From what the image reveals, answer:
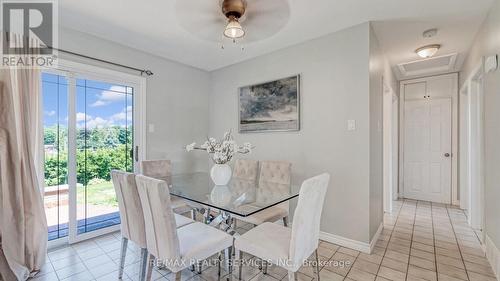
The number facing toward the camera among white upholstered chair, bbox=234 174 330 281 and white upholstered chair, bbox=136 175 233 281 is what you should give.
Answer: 0

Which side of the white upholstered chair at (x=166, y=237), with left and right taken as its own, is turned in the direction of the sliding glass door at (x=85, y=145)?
left

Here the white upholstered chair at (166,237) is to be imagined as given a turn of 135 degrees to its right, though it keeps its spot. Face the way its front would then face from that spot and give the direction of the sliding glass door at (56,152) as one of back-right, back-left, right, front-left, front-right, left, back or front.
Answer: back-right

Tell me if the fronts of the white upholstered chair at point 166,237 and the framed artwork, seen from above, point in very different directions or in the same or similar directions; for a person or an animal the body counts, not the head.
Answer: very different directions

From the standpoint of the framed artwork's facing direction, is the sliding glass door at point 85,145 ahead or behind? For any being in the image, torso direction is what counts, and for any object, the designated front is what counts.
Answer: ahead

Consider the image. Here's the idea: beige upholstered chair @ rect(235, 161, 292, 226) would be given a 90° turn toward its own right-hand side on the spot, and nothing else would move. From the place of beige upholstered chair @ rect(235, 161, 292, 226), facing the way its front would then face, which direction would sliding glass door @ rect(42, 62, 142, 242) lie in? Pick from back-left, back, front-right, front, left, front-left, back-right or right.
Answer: front-left

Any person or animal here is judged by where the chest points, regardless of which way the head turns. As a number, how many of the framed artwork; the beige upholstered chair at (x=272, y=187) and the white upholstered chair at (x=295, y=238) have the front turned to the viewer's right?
0

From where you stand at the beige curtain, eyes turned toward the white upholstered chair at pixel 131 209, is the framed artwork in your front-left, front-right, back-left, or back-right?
front-left

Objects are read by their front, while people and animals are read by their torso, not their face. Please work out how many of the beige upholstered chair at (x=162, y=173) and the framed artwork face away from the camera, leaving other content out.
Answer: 0

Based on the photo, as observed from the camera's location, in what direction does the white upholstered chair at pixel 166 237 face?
facing away from the viewer and to the right of the viewer

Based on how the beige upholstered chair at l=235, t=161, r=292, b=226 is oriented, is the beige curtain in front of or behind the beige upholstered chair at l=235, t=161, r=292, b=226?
in front

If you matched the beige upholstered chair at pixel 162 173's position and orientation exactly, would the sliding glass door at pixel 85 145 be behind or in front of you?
behind

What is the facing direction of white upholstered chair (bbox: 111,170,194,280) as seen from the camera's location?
facing away from the viewer and to the right of the viewer

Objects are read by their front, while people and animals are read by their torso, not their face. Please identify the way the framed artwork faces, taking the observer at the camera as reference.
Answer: facing the viewer and to the left of the viewer

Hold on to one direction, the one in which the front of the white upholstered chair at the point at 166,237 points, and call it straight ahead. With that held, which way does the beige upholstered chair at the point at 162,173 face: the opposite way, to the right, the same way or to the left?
to the right

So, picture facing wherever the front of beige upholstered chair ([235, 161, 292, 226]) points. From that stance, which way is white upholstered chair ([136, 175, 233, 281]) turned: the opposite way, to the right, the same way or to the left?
the opposite way

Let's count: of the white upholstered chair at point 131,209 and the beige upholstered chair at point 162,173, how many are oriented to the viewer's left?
0

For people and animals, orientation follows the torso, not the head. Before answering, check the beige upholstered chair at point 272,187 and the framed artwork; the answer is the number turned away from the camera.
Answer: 0
